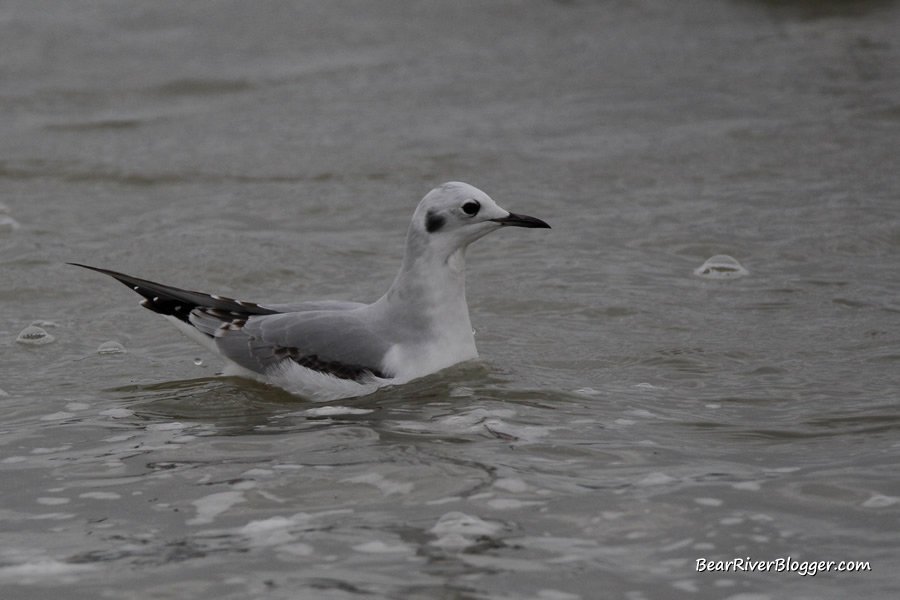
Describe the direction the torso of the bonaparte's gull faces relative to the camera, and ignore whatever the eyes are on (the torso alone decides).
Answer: to the viewer's right

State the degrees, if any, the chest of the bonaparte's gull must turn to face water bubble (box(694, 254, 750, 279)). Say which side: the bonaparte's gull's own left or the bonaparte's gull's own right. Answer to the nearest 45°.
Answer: approximately 45° to the bonaparte's gull's own left

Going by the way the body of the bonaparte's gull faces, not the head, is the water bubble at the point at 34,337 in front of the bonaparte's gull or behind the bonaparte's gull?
behind
